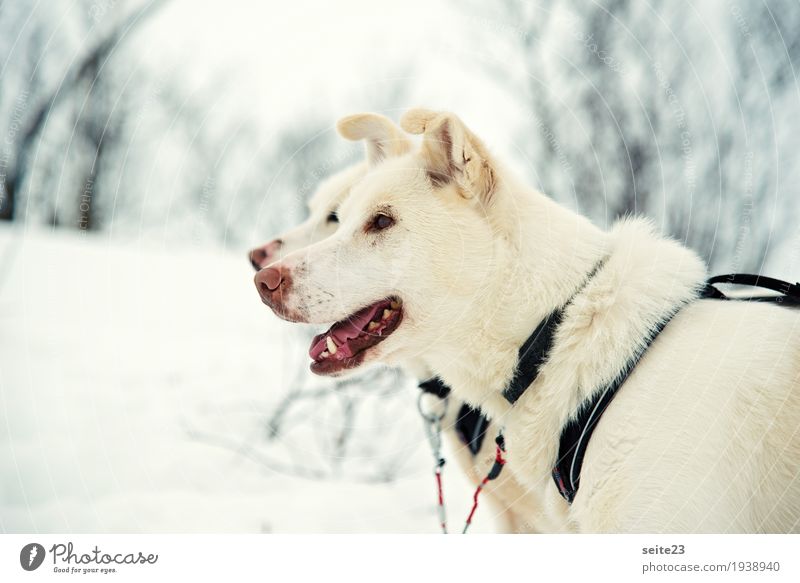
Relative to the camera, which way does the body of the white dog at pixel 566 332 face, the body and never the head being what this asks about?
to the viewer's left

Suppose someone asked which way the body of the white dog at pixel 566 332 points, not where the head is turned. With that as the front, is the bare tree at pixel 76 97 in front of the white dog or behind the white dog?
in front
